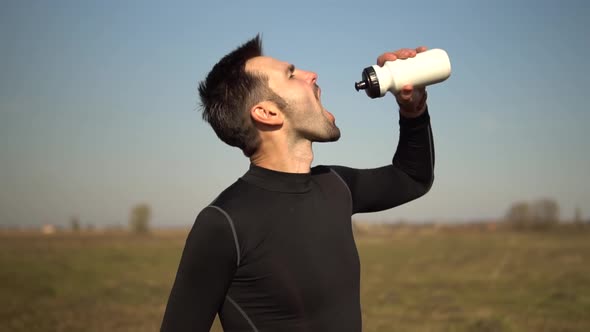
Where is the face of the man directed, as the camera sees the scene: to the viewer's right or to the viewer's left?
to the viewer's right

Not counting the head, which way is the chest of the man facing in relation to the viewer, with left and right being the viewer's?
facing the viewer and to the right of the viewer
